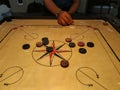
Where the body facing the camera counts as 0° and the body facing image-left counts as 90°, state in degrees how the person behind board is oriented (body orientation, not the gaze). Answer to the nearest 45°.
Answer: approximately 0°

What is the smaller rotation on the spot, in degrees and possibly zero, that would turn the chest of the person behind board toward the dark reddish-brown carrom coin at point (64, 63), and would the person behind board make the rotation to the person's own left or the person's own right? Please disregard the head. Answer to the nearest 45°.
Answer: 0° — they already face it

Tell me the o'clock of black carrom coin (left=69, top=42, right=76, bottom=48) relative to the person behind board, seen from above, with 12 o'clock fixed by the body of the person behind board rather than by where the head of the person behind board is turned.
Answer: The black carrom coin is roughly at 12 o'clock from the person behind board.

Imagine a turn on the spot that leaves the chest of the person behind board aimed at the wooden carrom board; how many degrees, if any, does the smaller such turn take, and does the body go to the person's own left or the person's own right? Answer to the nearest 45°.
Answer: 0° — they already face it
